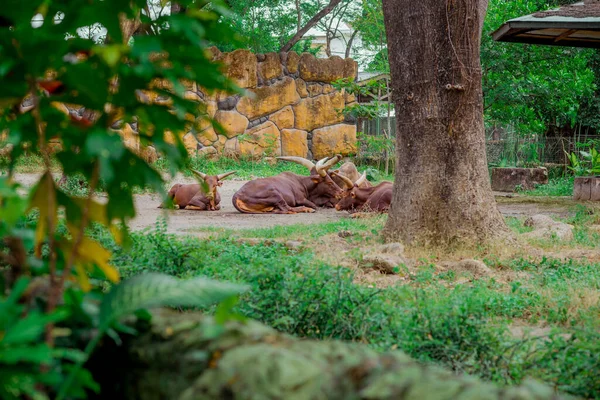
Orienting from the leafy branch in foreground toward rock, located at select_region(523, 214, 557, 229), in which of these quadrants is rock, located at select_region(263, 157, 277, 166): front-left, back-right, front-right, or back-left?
front-left

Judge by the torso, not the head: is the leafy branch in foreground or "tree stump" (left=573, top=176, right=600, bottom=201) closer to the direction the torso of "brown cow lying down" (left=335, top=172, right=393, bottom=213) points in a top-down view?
the leafy branch in foreground

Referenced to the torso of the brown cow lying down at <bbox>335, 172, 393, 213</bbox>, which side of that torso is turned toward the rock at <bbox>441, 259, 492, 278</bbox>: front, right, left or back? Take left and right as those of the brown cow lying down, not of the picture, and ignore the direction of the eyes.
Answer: left

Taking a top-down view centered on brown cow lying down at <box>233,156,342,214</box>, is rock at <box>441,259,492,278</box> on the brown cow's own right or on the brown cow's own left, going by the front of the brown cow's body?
on the brown cow's own right

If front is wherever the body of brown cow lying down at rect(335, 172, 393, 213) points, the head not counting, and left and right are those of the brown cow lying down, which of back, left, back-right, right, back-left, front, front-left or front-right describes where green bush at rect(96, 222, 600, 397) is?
left

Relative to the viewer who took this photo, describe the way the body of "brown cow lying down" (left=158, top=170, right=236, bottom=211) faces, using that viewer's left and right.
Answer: facing the viewer and to the right of the viewer

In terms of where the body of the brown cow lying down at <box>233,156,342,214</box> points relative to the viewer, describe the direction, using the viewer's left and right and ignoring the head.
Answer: facing to the right of the viewer

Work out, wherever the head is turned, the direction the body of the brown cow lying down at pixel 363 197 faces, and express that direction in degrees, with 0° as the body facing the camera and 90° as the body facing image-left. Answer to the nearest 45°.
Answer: approximately 90°

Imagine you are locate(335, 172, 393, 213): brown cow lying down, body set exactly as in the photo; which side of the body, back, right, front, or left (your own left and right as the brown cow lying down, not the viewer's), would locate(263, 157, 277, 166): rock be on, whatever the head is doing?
right

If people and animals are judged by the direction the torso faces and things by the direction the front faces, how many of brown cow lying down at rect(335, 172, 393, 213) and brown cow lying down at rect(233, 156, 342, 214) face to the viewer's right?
1

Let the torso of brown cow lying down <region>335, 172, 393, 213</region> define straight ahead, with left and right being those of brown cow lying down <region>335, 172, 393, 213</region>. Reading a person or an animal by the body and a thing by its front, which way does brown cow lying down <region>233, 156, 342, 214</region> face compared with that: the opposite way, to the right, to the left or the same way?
the opposite way

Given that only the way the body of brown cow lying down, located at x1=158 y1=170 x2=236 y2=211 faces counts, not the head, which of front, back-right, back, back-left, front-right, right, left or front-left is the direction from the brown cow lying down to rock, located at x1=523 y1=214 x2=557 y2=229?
front

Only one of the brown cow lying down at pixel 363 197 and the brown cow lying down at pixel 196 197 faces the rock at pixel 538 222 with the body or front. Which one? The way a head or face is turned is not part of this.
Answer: the brown cow lying down at pixel 196 197

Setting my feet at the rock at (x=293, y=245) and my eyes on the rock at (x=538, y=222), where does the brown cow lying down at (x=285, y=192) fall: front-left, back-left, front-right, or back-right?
front-left
